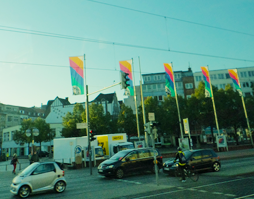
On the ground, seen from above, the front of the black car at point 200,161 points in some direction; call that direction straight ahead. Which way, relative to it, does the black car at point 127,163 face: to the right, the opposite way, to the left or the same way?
the same way

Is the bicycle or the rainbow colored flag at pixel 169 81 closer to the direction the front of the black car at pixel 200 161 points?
the bicycle

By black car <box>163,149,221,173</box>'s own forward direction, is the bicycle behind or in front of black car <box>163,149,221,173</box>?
in front

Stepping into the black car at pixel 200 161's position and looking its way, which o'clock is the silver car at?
The silver car is roughly at 12 o'clock from the black car.

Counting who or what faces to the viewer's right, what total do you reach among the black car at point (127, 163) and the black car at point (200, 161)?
0

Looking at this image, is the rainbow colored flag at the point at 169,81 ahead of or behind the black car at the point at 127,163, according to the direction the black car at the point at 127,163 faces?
behind

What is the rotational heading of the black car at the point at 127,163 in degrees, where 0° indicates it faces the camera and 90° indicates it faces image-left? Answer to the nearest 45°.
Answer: approximately 45°

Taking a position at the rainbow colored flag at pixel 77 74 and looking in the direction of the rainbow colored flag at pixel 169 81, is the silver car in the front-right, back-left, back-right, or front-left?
back-right

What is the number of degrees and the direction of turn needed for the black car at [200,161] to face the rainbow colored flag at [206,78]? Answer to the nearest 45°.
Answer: approximately 135° to its right

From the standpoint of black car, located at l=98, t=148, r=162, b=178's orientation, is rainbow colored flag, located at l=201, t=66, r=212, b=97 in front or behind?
behind

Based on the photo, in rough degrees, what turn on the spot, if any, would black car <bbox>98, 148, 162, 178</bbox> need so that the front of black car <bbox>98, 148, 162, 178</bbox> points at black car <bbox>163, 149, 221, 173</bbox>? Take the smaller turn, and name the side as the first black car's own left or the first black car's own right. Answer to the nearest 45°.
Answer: approximately 135° to the first black car's own left

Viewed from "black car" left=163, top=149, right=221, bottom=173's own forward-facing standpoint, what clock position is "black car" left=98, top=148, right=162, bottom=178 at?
"black car" left=98, top=148, right=162, bottom=178 is roughly at 1 o'clock from "black car" left=163, top=149, right=221, bottom=173.
